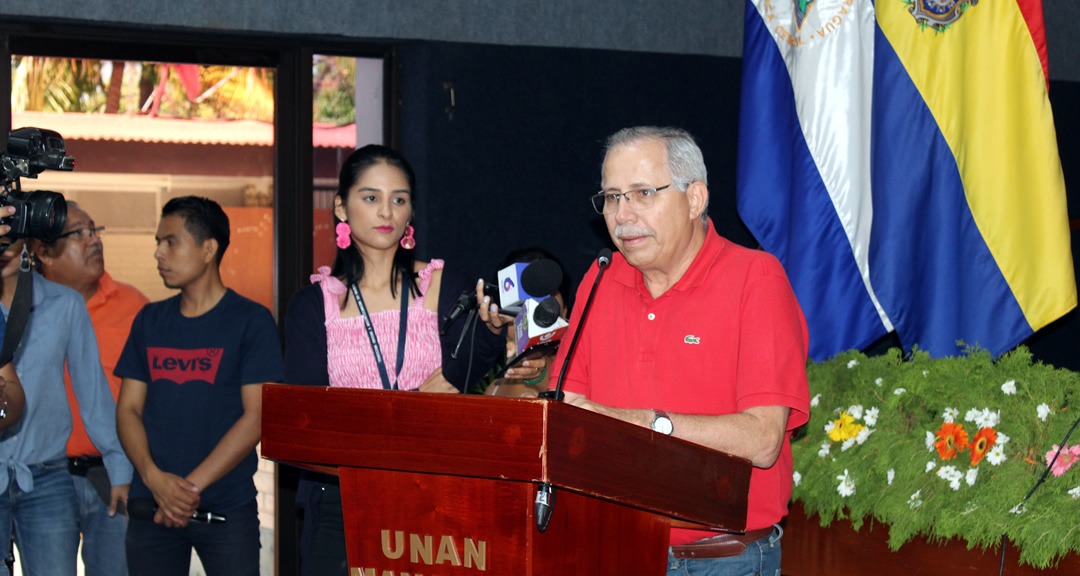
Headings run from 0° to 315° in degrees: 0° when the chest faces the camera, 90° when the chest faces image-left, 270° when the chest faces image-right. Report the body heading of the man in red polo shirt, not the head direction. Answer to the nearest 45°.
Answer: approximately 45°

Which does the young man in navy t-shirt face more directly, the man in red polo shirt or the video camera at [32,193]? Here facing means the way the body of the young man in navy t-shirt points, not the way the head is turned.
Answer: the video camera

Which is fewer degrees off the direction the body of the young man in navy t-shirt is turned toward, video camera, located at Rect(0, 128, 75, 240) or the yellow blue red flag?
the video camera

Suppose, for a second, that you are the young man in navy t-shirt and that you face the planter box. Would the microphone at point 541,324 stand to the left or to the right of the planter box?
right

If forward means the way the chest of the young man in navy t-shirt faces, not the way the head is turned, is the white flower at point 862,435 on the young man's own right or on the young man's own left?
on the young man's own left

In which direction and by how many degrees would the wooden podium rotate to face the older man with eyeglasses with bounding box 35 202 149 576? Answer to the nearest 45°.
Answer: approximately 90° to its right

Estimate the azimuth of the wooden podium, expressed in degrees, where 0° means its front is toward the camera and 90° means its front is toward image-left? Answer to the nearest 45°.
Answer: approximately 45°

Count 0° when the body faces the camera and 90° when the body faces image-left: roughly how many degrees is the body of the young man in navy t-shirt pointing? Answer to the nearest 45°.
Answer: approximately 45°

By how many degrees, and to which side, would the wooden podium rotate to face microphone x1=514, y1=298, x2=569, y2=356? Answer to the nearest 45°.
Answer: approximately 135° to its right
